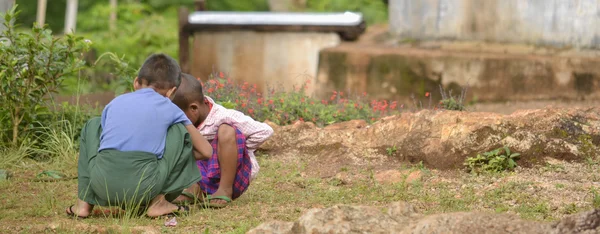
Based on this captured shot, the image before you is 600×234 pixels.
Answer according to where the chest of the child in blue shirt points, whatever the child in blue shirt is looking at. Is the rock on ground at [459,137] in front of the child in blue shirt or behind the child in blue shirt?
in front

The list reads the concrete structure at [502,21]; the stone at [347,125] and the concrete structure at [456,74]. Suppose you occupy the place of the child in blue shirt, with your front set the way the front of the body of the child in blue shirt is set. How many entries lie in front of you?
3

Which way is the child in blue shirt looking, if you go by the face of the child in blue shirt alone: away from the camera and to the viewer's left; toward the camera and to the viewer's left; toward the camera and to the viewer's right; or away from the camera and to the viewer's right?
away from the camera and to the viewer's right

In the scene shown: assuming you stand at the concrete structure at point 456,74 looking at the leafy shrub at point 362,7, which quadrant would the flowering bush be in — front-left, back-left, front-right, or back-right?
back-left

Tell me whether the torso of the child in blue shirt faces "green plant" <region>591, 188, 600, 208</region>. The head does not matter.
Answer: no

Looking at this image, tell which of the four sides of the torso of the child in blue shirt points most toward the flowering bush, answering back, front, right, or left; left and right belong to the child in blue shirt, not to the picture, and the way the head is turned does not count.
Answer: front

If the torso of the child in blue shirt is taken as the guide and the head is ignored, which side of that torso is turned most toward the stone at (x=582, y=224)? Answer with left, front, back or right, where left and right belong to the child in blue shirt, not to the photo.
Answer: right

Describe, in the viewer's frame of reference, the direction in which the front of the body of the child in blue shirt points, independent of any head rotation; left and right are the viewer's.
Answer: facing away from the viewer and to the right of the viewer

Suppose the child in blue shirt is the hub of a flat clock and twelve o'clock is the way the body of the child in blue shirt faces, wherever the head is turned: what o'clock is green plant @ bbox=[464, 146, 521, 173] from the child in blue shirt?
The green plant is roughly at 1 o'clock from the child in blue shirt.

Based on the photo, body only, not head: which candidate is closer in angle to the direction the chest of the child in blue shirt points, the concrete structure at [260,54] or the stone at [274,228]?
the concrete structure

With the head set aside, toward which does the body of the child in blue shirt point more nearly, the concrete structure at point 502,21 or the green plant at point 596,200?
the concrete structure

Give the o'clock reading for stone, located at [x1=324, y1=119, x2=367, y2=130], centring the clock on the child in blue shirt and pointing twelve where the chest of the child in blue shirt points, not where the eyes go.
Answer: The stone is roughly at 12 o'clock from the child in blue shirt.

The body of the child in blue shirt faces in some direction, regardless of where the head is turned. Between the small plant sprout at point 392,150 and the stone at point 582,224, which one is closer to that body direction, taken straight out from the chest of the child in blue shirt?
the small plant sprout

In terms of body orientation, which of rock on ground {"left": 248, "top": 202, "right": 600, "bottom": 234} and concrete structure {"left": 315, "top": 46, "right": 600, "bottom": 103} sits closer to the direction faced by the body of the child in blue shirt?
the concrete structure

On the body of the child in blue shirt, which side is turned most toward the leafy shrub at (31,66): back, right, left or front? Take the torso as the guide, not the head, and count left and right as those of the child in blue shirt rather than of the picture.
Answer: left

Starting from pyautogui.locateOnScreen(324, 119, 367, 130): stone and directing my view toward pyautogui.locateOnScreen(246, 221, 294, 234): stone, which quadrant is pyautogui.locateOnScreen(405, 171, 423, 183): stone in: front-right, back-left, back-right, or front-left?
front-left
